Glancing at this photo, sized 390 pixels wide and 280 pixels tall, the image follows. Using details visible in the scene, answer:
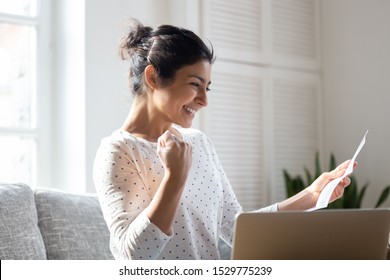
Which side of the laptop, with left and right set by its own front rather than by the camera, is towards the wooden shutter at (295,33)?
front

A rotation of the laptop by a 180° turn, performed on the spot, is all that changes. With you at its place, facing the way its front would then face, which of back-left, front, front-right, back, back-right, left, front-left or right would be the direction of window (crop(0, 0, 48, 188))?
back-right

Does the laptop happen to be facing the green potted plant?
yes

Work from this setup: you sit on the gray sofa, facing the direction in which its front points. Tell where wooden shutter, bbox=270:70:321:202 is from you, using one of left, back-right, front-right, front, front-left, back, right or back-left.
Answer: left

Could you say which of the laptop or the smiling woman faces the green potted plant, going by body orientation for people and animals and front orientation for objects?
the laptop

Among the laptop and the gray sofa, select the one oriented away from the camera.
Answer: the laptop

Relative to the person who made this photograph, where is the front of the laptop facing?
facing away from the viewer

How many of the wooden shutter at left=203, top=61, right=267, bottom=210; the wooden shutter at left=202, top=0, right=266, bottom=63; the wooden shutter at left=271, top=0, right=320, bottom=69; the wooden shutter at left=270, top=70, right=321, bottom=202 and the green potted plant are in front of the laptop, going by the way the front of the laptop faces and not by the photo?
5

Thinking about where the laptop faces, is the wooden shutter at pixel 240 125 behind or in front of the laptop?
in front

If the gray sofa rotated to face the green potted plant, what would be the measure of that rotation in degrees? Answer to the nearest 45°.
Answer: approximately 90° to its left

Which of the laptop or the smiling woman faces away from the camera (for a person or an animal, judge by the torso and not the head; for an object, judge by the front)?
the laptop

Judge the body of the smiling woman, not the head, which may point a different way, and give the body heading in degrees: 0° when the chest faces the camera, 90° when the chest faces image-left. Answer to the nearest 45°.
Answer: approximately 315°

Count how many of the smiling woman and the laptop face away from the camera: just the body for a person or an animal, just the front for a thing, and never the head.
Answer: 1
